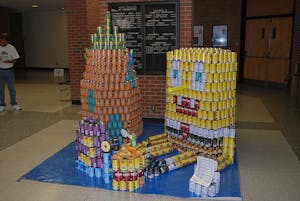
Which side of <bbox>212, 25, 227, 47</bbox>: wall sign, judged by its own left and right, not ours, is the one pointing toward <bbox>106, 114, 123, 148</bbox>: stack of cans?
front

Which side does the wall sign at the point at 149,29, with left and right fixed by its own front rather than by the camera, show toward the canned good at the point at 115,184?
front

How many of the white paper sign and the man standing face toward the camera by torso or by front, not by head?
2

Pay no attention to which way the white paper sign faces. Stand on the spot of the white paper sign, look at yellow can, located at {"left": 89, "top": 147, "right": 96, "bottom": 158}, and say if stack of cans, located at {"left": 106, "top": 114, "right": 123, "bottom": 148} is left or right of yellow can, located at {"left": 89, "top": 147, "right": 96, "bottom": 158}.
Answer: right

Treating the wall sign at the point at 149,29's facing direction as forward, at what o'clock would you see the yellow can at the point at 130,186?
The yellow can is roughly at 12 o'clock from the wall sign.

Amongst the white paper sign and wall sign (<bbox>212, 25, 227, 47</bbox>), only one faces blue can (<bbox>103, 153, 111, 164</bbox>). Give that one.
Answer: the wall sign

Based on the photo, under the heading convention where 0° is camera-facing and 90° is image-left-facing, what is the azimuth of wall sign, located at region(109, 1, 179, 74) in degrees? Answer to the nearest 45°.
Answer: approximately 0°

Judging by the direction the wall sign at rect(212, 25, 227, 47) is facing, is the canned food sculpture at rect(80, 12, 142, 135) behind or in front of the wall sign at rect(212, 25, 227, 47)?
in front

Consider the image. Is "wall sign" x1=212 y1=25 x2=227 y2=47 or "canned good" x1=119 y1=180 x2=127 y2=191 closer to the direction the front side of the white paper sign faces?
the canned good

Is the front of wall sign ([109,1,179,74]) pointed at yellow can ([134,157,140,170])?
yes

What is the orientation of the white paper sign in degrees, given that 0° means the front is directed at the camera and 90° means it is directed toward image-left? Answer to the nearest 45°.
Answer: approximately 0°
